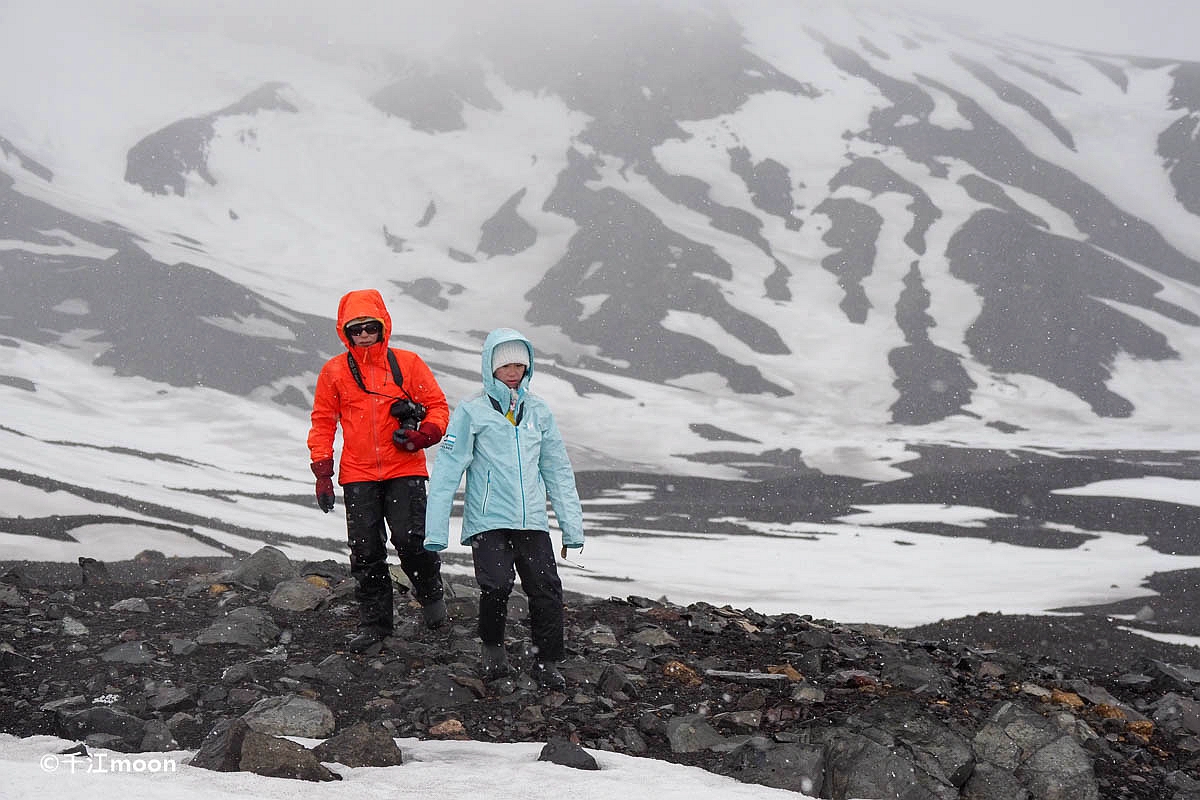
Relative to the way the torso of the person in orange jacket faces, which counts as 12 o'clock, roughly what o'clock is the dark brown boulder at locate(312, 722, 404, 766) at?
The dark brown boulder is roughly at 12 o'clock from the person in orange jacket.

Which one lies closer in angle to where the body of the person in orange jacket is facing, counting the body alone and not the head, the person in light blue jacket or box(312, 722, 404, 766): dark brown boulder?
the dark brown boulder

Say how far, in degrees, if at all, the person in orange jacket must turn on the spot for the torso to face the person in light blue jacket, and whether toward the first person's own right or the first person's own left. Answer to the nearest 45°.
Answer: approximately 45° to the first person's own left

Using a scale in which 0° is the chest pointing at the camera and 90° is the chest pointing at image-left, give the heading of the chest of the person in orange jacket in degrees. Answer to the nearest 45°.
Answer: approximately 0°
